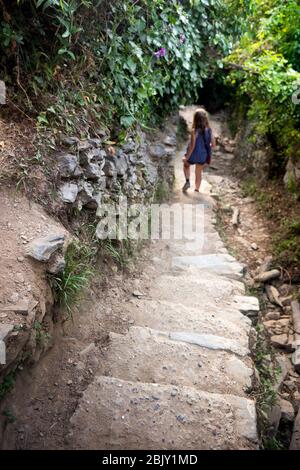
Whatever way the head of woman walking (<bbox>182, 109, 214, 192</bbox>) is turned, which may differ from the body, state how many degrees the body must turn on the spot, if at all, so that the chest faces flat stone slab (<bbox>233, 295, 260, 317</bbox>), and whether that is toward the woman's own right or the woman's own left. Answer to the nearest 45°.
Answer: approximately 180°

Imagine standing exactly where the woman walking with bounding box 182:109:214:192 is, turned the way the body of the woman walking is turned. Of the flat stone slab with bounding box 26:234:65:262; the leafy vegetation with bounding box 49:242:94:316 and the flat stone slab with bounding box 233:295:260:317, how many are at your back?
3

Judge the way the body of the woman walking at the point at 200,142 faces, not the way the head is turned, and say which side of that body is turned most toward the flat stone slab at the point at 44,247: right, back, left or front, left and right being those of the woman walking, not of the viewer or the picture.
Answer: back

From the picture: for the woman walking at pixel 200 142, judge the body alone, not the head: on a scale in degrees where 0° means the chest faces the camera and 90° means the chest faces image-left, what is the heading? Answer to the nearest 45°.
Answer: approximately 180°

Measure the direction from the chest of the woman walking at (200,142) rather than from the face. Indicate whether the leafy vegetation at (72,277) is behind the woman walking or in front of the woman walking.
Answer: behind
